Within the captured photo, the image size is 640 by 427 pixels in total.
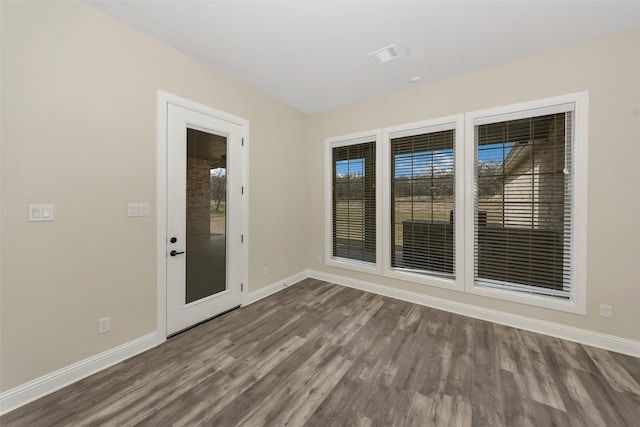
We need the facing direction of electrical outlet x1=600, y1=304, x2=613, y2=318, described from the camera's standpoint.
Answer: facing the viewer

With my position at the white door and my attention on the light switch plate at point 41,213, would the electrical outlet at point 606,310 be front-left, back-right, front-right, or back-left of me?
back-left

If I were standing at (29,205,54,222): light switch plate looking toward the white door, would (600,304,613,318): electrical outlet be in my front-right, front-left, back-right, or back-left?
front-right

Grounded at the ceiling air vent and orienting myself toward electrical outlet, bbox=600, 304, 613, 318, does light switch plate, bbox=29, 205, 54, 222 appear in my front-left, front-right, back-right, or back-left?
back-right

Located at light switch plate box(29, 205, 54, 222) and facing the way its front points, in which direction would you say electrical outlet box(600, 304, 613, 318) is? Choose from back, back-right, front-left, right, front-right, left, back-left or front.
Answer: front-left

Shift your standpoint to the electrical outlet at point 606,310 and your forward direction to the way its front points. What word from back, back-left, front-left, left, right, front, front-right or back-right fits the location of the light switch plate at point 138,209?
front-right

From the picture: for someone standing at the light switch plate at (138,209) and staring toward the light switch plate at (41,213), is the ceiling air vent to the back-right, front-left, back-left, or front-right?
back-left

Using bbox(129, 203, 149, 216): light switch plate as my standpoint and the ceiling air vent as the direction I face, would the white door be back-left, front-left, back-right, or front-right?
front-left

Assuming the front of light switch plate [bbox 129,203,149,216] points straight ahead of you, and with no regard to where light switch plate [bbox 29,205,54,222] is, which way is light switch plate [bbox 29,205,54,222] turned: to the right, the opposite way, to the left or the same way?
the same way
